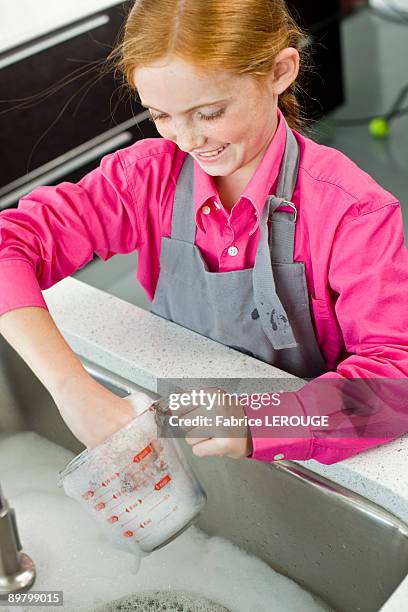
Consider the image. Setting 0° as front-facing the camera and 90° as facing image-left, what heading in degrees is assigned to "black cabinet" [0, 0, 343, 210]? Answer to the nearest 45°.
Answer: approximately 315°

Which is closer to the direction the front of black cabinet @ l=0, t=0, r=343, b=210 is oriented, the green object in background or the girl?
the girl

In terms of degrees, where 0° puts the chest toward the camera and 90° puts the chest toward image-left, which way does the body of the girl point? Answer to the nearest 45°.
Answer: approximately 45°

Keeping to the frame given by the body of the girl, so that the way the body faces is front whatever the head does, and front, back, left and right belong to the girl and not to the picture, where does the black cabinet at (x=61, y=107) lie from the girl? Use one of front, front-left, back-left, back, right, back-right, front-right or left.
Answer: back-right

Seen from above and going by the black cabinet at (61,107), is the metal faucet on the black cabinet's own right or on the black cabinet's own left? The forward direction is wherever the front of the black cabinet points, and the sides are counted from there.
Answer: on the black cabinet's own right

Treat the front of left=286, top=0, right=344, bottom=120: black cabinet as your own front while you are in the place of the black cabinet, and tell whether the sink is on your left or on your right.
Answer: on your right

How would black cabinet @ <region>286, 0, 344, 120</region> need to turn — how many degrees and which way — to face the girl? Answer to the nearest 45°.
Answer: approximately 45° to its right
